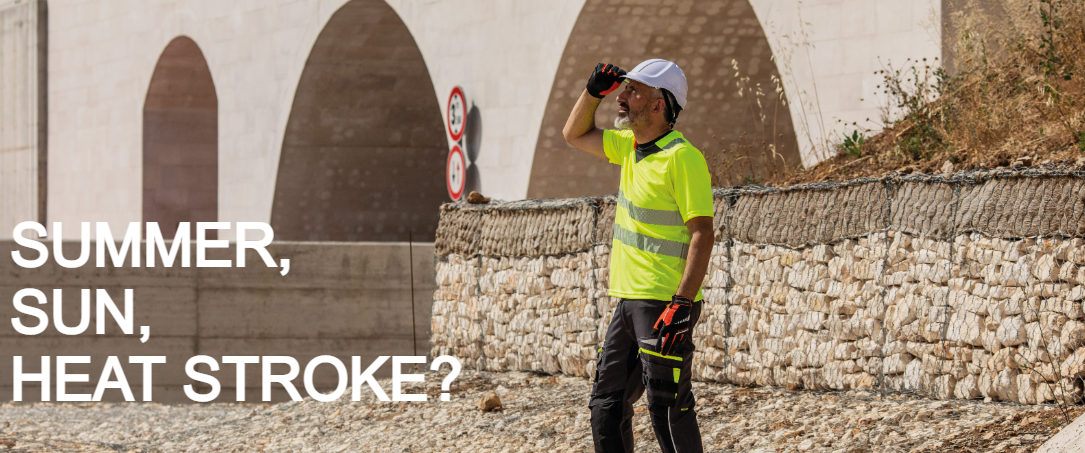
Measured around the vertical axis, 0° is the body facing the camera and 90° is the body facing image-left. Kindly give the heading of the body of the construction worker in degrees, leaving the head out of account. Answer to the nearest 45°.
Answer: approximately 45°

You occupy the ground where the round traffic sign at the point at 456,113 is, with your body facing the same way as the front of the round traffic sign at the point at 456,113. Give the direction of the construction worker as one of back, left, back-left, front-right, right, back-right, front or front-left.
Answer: left

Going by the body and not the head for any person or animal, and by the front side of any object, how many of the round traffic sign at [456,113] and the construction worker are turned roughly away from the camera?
0

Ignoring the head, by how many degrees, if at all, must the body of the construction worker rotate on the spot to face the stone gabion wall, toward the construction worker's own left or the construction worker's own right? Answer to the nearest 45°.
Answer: approximately 180°

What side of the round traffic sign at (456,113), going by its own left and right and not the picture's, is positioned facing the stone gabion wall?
left

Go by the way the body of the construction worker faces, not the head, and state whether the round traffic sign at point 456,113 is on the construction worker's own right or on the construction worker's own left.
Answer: on the construction worker's own right

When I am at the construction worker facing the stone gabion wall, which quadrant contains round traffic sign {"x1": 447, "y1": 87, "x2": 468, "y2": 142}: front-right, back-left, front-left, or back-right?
front-left
